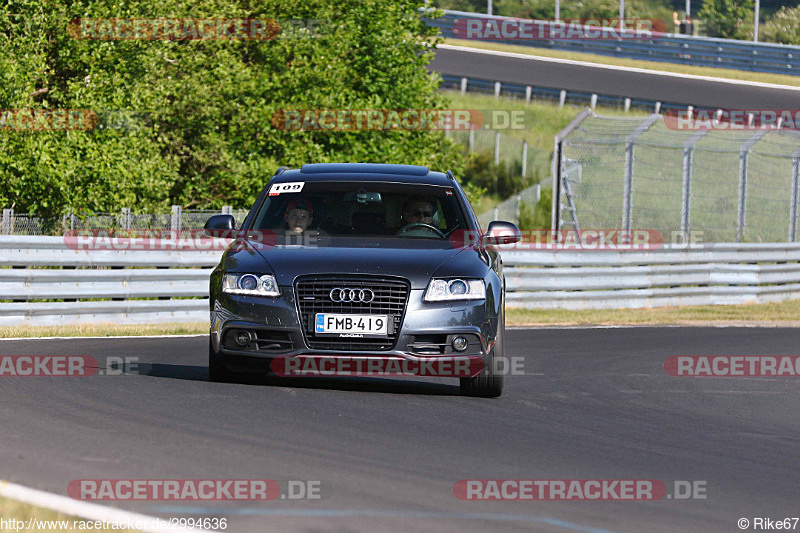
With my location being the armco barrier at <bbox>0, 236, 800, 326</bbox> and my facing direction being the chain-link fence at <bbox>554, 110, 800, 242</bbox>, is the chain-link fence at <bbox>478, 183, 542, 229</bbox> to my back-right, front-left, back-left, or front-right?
front-left

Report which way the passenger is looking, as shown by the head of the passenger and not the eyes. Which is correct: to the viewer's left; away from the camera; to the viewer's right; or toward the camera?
toward the camera

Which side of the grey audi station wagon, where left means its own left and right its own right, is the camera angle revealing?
front

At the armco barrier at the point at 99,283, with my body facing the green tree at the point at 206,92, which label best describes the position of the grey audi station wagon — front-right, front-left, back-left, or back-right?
back-right

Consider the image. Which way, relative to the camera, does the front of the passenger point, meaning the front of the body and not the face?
toward the camera

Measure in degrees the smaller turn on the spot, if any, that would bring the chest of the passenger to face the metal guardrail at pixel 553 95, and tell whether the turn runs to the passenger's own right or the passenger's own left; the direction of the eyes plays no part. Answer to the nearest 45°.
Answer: approximately 180°

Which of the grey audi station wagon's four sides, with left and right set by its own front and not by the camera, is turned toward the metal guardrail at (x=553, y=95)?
back

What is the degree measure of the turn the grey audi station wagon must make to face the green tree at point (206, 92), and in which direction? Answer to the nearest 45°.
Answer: approximately 180°

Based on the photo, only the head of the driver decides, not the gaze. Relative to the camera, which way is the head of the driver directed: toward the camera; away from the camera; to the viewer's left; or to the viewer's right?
toward the camera

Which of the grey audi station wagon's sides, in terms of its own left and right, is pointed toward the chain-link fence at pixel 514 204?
back
